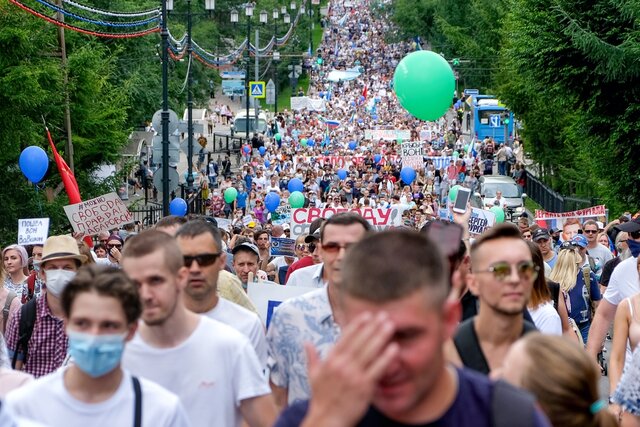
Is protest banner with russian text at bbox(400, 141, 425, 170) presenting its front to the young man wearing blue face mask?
yes

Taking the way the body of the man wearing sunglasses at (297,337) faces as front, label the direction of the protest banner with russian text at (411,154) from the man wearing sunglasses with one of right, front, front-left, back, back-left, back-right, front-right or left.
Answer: back

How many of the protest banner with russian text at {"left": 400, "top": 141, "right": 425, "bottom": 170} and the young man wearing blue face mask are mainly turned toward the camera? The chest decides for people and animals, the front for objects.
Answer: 2

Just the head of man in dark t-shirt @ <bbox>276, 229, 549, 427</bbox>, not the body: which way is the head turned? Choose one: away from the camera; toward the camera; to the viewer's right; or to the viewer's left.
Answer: toward the camera

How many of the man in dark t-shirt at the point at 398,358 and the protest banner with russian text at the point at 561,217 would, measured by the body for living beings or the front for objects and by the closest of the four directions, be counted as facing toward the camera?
2

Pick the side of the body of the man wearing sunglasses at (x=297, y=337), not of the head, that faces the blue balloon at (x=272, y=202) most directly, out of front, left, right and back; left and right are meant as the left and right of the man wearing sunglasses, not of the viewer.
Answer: back

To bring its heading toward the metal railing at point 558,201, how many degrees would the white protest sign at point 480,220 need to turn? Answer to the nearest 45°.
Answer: approximately 180°

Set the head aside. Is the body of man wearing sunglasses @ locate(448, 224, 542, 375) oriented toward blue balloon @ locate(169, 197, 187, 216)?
no

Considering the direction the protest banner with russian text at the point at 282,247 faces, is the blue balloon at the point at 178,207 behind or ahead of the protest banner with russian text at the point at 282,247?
behind

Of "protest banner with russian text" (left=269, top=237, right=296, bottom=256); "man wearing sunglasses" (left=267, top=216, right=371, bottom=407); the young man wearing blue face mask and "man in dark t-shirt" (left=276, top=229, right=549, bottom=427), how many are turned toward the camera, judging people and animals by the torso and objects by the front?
4

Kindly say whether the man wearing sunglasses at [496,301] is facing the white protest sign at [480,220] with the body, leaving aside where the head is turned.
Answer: no

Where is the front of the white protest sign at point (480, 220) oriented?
toward the camera

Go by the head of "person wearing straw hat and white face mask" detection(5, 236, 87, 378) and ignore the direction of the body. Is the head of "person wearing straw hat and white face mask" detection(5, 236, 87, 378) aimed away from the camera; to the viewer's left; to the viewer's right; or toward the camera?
toward the camera

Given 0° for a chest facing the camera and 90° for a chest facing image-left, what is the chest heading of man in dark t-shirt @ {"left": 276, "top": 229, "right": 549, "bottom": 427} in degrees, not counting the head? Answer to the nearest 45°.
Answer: approximately 0°

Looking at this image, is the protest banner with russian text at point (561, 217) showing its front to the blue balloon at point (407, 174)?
no

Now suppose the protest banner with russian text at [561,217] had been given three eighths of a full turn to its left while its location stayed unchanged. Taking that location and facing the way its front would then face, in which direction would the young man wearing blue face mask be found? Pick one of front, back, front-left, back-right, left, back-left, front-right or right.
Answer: back-right

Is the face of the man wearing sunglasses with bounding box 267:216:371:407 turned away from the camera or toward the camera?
toward the camera

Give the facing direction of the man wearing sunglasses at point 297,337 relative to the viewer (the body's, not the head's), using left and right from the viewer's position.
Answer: facing the viewer

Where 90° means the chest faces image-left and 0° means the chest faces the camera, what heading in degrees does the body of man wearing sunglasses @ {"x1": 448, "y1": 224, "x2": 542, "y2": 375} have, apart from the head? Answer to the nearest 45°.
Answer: approximately 315°
